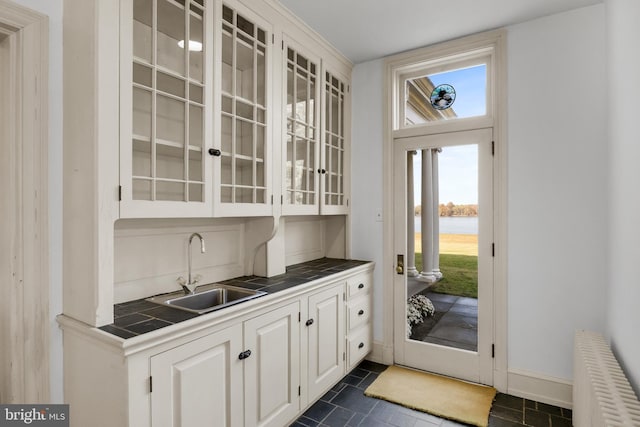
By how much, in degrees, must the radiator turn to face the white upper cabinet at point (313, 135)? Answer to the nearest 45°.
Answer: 0° — it already faces it

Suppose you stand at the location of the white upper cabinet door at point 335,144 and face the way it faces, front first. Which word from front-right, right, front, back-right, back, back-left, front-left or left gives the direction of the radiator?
front

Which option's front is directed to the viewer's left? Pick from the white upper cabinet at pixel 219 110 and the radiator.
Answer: the radiator

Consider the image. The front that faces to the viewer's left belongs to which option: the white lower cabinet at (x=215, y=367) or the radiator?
the radiator

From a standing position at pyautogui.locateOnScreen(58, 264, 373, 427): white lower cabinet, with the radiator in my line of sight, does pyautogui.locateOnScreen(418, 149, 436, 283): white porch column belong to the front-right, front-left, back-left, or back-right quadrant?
front-left

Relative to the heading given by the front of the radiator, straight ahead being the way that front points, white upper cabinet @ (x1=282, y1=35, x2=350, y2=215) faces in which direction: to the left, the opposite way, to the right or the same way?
the opposite way

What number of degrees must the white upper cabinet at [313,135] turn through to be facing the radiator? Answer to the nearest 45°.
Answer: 0° — it already faces it

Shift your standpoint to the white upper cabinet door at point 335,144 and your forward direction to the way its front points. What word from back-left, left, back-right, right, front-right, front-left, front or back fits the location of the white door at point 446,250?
front-left

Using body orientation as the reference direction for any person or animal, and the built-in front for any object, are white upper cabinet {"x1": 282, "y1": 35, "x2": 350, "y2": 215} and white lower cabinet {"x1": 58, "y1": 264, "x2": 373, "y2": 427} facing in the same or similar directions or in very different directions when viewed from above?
same or similar directions

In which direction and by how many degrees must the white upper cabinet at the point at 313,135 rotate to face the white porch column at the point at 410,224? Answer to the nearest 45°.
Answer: approximately 45° to its left

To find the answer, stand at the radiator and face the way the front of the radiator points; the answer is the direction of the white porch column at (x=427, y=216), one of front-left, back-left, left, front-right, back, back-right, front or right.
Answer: front-right

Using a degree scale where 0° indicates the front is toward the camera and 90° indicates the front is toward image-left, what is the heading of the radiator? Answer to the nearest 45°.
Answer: approximately 90°

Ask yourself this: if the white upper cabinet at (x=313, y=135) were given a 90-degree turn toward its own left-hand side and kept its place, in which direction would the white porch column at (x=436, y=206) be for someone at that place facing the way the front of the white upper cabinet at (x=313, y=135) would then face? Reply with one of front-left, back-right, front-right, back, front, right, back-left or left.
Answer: front-right

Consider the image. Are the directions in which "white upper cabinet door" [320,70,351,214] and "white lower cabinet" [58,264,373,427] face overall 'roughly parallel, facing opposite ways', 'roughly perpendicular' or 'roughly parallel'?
roughly parallel

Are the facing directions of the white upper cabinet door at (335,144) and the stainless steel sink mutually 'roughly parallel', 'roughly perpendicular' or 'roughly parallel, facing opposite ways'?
roughly parallel

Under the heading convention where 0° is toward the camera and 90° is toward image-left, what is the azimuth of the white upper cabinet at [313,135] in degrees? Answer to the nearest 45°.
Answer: approximately 315°

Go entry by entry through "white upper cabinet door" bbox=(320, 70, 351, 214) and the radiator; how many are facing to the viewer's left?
1

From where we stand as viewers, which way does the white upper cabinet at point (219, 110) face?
facing the viewer and to the right of the viewer
